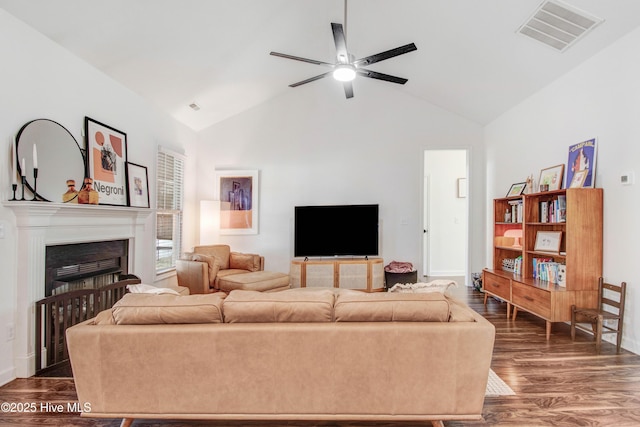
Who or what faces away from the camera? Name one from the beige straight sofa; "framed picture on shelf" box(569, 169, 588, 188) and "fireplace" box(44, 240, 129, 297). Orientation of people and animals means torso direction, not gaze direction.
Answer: the beige straight sofa

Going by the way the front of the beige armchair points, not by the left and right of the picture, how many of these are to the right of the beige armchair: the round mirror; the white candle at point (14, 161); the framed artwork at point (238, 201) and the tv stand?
2

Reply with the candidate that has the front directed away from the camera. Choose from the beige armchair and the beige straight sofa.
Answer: the beige straight sofa

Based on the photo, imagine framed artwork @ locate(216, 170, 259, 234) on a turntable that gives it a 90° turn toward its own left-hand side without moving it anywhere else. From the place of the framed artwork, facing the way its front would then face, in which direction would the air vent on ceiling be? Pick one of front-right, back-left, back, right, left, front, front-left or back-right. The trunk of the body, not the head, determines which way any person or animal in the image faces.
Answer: front-right

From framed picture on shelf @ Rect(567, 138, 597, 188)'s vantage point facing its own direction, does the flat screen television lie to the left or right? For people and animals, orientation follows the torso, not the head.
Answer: on its right

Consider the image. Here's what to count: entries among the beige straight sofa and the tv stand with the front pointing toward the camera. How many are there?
1

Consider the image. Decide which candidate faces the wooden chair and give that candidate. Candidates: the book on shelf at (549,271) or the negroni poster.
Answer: the negroni poster

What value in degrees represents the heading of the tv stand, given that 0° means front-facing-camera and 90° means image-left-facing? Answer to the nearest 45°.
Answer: approximately 0°

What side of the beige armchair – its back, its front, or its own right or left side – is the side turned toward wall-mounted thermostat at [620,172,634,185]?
front

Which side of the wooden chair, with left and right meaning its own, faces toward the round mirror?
front

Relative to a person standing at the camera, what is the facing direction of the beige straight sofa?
facing away from the viewer
